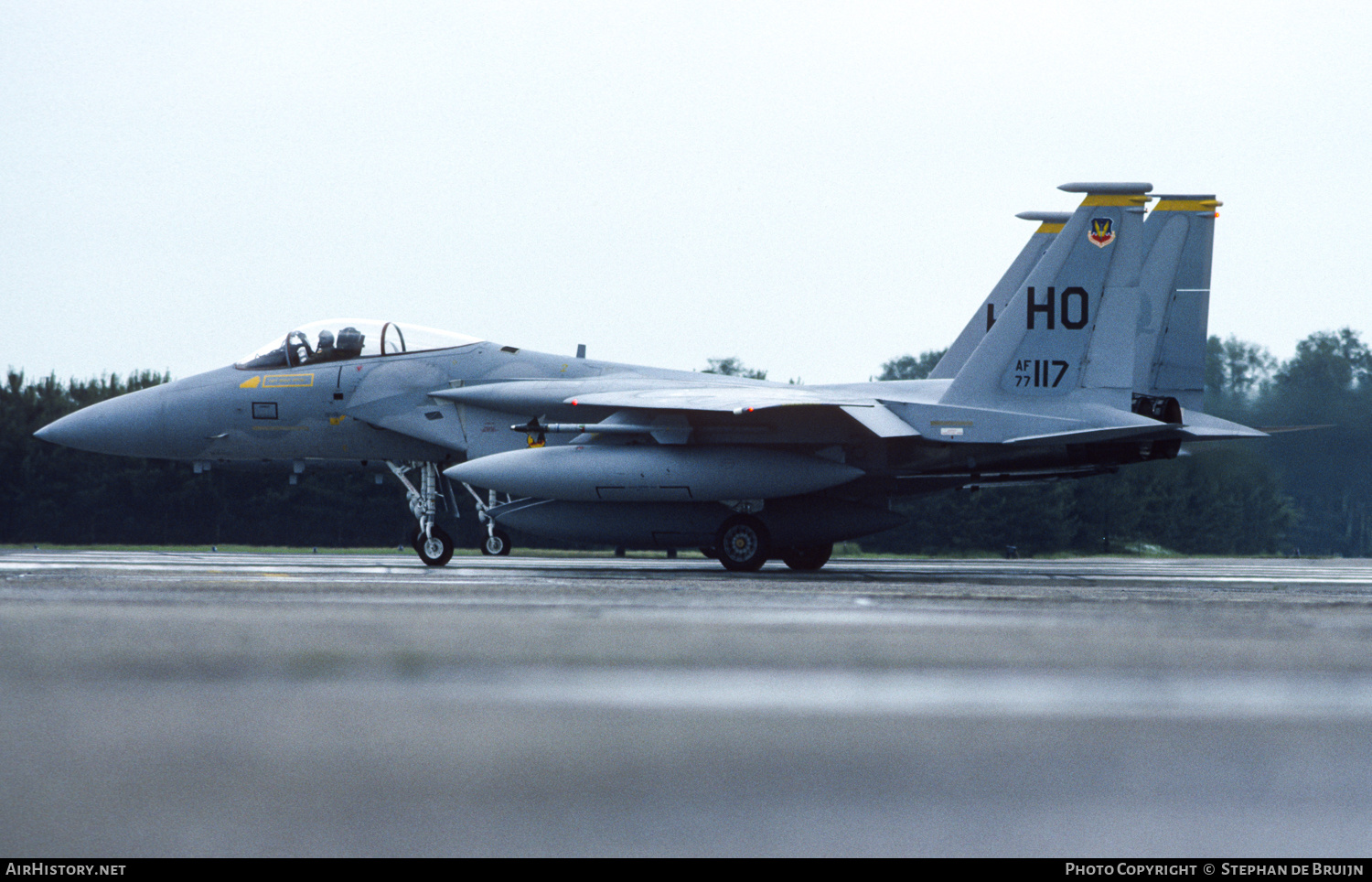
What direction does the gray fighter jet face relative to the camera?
to the viewer's left
